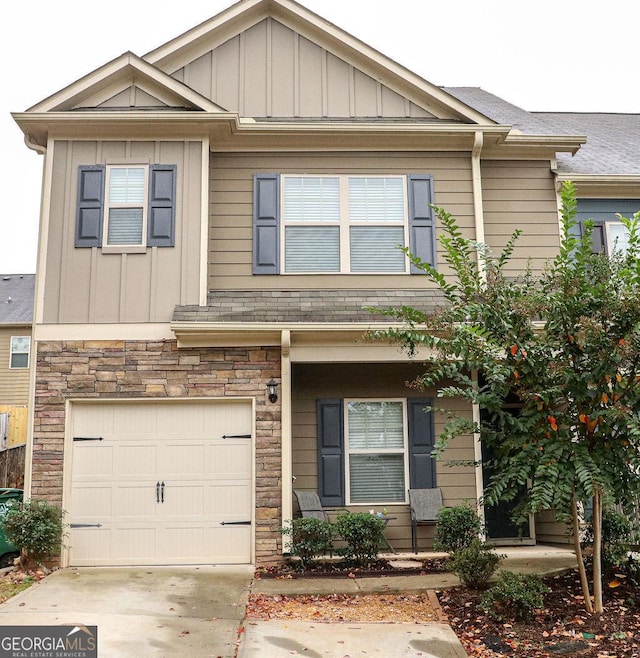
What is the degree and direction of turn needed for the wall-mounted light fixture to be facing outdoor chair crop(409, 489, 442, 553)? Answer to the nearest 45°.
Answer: approximately 90° to its left

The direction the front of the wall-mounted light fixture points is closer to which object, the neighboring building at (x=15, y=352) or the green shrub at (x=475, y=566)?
the green shrub

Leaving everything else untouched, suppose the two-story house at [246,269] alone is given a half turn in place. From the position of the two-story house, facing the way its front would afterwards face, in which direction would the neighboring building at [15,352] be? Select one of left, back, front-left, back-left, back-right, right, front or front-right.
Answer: front-left

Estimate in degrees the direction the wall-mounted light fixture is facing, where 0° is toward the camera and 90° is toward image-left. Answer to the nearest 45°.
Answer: approximately 0°

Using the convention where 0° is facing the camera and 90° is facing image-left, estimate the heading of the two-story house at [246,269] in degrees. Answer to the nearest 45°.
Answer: approximately 0°

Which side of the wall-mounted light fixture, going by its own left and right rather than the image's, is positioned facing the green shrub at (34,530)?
right

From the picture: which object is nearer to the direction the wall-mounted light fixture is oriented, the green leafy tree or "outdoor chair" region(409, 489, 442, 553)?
the green leafy tree

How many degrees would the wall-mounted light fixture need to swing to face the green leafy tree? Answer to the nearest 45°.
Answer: approximately 45° to its left
